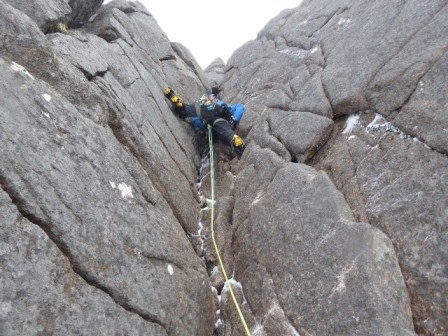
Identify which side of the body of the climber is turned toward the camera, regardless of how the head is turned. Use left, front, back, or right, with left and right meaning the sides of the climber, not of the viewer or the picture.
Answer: back
